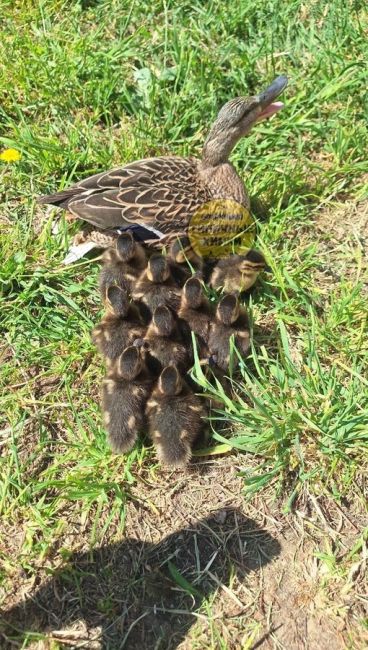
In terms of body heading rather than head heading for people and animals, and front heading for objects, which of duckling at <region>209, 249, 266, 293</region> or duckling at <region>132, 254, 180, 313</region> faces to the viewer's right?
duckling at <region>209, 249, 266, 293</region>

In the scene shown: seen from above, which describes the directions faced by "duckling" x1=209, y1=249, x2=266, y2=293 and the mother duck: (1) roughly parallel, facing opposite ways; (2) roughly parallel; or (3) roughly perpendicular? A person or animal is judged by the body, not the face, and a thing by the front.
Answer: roughly parallel

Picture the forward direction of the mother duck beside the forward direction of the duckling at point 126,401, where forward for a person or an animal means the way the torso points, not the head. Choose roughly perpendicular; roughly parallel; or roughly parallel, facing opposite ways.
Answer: roughly perpendicular

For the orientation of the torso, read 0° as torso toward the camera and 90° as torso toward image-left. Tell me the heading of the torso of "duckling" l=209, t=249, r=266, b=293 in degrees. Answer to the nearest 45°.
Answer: approximately 270°

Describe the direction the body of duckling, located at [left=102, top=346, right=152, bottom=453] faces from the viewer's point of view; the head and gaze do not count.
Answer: away from the camera

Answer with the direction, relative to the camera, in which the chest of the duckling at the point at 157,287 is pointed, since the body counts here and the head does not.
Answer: away from the camera

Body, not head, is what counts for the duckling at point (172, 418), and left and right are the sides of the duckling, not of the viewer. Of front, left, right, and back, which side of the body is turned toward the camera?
back

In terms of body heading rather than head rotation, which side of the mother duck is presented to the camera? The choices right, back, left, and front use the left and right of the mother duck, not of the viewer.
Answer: right

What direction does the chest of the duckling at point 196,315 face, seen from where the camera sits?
away from the camera

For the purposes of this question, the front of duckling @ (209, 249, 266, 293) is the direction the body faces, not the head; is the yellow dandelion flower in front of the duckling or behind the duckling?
behind

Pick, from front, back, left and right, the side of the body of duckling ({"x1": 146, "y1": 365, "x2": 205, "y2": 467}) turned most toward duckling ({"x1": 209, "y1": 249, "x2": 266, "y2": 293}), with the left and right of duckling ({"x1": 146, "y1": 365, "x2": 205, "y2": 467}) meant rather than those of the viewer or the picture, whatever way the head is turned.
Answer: front

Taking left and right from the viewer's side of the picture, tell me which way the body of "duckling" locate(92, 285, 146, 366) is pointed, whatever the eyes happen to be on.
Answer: facing away from the viewer

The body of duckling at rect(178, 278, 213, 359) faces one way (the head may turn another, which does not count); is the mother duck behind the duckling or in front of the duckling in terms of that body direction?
in front
